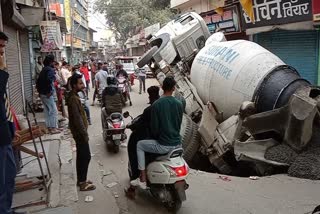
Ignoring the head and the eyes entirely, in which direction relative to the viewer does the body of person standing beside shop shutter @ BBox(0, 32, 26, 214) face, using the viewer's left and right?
facing to the right of the viewer

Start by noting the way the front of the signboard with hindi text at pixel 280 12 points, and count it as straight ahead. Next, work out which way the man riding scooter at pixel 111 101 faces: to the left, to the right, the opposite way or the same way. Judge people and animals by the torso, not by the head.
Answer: to the right

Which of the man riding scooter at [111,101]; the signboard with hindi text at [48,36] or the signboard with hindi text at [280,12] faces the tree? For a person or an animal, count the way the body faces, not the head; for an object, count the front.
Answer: the man riding scooter

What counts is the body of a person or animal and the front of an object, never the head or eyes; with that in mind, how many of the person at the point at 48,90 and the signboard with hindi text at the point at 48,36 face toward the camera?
1

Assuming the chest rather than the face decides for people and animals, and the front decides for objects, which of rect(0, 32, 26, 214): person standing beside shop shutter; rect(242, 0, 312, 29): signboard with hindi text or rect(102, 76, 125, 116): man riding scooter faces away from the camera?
the man riding scooter

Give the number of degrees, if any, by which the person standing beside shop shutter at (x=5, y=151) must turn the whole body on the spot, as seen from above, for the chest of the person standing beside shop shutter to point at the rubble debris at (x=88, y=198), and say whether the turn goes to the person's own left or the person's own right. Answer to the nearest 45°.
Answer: approximately 45° to the person's own left

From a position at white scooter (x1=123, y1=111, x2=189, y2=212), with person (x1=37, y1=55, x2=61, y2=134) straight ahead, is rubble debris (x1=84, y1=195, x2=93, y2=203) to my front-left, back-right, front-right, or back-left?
front-left

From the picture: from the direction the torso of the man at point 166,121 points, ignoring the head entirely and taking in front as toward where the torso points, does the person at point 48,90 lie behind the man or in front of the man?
in front

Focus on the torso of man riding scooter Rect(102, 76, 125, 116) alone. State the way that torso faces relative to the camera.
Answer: away from the camera

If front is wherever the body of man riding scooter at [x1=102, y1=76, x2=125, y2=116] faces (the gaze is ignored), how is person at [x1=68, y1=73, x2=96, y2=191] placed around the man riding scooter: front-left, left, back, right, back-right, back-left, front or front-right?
back
